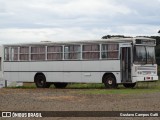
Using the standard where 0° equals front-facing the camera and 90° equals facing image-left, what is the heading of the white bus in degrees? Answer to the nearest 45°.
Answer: approximately 315°
